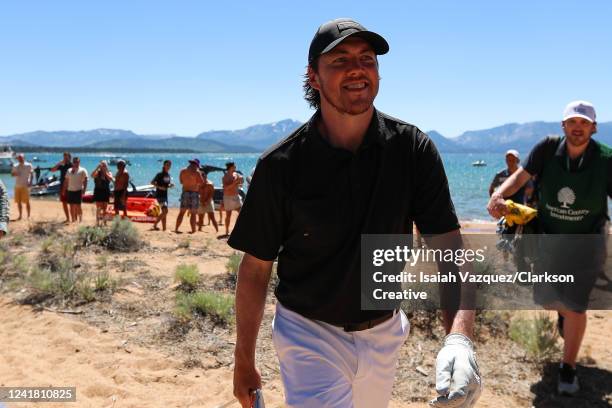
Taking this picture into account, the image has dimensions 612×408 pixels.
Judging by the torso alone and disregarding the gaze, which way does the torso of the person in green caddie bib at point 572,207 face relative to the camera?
toward the camera

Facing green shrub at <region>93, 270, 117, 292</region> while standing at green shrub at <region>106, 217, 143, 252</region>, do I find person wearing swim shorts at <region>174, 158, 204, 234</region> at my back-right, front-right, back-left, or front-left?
back-left

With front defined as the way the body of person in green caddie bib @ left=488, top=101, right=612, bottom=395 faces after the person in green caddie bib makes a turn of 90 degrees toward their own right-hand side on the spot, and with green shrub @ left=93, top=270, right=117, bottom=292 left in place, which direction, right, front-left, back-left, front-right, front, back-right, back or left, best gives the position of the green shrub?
front

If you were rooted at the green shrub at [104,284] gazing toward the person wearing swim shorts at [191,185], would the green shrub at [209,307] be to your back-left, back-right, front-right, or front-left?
back-right

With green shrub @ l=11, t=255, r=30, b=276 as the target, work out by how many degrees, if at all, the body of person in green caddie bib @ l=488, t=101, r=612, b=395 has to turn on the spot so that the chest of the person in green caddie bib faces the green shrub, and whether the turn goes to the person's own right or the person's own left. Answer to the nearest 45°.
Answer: approximately 90° to the person's own right

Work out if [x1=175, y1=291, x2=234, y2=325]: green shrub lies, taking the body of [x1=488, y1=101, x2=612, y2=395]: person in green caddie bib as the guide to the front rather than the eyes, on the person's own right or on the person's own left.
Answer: on the person's own right

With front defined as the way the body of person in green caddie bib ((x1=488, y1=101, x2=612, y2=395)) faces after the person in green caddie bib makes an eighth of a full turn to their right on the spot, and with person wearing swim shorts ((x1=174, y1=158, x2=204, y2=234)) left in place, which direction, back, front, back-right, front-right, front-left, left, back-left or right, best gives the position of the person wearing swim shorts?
right

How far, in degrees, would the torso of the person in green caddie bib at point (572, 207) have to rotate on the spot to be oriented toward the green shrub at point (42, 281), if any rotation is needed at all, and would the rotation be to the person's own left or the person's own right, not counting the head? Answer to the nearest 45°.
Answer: approximately 90° to the person's own right

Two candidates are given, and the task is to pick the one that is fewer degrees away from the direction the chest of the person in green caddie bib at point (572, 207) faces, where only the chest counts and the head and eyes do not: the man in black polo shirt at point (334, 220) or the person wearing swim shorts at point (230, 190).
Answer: the man in black polo shirt
